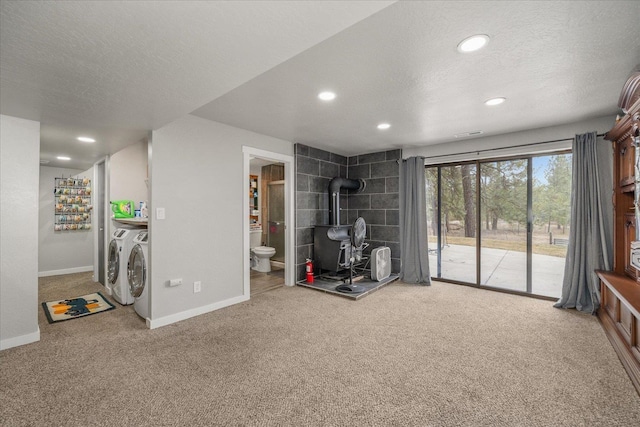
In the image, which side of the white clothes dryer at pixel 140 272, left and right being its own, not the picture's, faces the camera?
left

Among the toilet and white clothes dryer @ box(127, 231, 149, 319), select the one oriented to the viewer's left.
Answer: the white clothes dryer

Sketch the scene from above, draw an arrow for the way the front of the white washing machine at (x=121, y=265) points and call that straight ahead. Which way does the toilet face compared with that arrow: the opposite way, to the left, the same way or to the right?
to the left

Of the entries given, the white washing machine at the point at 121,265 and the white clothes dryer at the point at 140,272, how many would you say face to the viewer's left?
2

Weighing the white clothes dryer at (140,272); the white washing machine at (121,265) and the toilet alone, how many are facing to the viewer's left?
2

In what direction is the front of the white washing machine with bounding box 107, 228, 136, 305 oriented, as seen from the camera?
facing to the left of the viewer

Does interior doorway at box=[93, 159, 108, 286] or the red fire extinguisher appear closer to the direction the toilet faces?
the red fire extinguisher

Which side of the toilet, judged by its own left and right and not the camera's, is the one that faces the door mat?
right

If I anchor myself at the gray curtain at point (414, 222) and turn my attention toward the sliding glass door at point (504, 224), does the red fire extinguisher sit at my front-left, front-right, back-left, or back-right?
back-right

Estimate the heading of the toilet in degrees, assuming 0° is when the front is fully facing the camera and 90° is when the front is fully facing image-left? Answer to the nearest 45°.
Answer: approximately 315°

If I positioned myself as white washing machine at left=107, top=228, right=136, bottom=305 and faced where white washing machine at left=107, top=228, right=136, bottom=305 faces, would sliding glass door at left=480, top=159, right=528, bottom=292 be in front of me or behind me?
behind

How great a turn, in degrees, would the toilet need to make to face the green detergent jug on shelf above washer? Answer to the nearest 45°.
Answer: approximately 90° to its right
